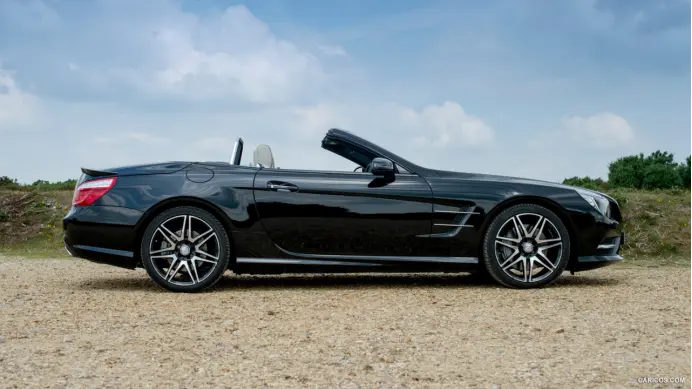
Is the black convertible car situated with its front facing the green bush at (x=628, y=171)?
no

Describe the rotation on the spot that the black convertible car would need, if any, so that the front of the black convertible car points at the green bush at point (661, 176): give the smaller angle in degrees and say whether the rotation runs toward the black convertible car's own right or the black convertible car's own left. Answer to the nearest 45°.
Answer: approximately 45° to the black convertible car's own left

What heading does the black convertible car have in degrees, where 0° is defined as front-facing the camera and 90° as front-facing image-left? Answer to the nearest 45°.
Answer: approximately 270°

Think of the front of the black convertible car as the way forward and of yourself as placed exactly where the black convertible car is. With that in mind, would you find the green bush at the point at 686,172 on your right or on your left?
on your left
